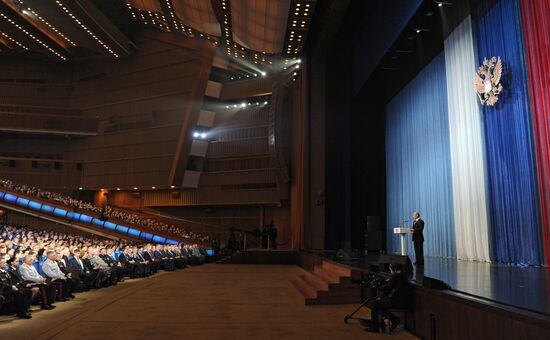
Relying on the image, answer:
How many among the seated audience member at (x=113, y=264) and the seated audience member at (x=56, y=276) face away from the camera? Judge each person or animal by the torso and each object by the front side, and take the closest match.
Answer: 0

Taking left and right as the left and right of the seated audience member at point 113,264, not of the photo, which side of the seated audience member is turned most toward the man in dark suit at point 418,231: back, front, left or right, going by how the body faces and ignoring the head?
front

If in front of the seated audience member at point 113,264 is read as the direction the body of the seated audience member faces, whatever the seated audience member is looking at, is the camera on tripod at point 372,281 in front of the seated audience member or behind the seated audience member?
in front

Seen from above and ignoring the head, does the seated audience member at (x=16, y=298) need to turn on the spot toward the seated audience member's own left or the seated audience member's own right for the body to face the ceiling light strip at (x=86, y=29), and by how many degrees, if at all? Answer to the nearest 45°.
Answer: approximately 135° to the seated audience member's own left

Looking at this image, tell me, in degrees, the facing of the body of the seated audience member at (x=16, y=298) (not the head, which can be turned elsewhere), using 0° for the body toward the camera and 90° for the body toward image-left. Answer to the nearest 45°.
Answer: approximately 315°

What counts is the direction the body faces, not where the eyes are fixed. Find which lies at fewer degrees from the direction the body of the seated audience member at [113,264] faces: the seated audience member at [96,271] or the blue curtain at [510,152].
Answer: the blue curtain

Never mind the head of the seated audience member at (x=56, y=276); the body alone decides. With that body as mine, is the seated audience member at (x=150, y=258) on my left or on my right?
on my left

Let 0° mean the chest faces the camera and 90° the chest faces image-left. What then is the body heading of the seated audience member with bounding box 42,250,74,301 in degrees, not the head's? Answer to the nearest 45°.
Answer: approximately 315°

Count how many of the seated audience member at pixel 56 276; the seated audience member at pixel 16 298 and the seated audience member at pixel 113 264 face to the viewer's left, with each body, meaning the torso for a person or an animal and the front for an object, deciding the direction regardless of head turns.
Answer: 0

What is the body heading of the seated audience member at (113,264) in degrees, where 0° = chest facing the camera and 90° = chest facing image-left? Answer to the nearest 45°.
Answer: approximately 315°

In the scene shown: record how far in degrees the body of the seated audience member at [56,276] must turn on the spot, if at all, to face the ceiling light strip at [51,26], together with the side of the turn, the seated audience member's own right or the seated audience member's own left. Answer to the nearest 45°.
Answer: approximately 135° to the seated audience member's own left

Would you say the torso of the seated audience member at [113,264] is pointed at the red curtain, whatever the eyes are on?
yes
